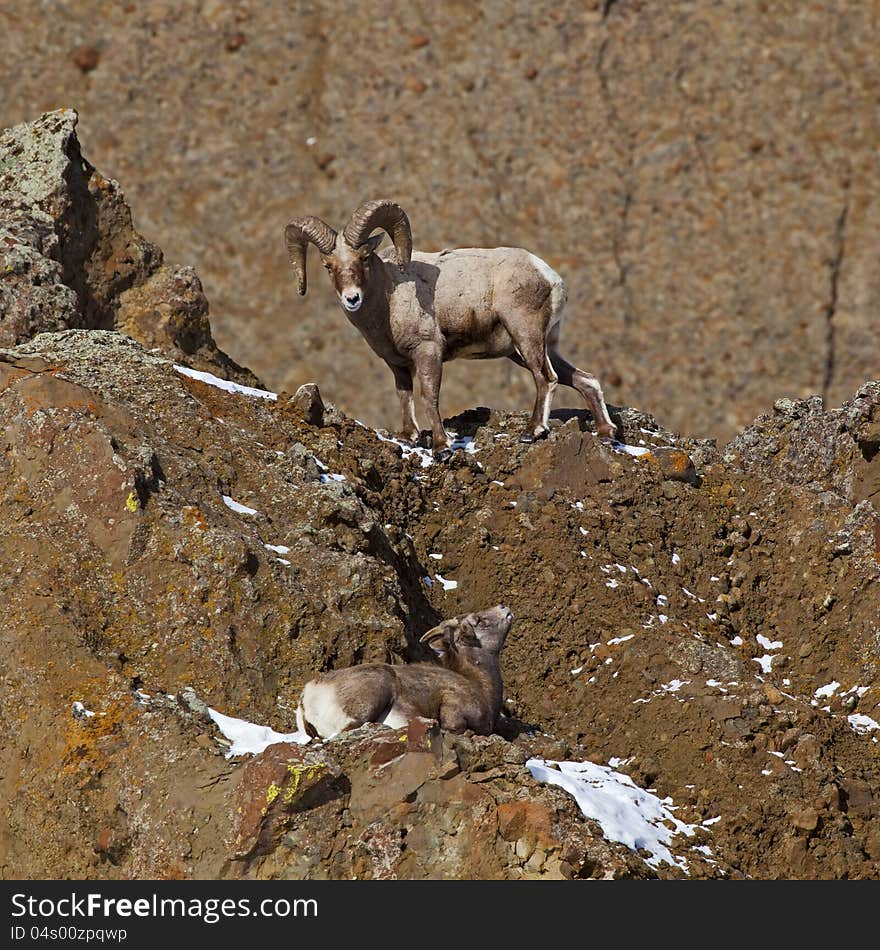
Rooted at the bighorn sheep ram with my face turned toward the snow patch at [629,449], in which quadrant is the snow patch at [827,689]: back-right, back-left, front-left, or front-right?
front-right

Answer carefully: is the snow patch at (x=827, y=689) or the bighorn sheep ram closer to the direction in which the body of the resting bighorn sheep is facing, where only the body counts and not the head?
the snow patch

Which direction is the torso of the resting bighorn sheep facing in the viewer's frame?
to the viewer's right

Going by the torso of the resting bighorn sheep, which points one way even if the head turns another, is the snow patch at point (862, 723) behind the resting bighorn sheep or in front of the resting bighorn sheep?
in front

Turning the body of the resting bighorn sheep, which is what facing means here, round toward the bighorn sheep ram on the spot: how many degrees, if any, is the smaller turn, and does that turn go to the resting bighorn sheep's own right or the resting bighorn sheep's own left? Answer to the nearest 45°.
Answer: approximately 90° to the resting bighorn sheep's own left

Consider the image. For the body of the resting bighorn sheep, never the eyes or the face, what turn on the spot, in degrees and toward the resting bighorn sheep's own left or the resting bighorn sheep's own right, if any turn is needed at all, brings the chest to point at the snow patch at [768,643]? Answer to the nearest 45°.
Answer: approximately 45° to the resting bighorn sheep's own left

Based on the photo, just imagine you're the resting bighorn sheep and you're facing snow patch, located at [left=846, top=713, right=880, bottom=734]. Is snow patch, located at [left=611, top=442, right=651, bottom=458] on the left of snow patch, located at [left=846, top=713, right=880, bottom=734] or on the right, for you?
left

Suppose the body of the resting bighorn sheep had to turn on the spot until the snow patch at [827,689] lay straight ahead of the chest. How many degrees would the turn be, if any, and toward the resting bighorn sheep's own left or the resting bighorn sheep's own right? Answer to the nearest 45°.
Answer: approximately 45° to the resting bighorn sheep's own left

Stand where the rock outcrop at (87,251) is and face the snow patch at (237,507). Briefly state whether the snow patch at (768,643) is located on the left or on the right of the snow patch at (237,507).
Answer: left

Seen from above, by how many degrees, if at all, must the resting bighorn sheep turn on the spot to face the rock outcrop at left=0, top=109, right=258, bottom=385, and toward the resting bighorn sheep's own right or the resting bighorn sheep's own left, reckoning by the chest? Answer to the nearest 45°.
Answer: approximately 90° to the resting bighorn sheep's own left

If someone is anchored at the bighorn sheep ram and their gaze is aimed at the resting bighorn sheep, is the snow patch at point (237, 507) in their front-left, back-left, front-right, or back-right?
front-right

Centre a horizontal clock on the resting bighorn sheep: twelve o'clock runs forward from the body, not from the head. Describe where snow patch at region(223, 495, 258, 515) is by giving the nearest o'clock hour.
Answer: The snow patch is roughly at 8 o'clock from the resting bighorn sheep.
